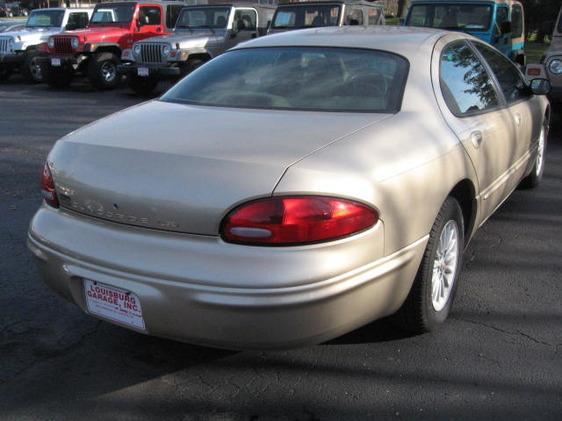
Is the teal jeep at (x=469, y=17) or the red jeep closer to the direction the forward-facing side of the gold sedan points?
the teal jeep

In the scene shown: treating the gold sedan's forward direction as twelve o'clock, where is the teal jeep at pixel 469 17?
The teal jeep is roughly at 11 o'clock from the gold sedan.

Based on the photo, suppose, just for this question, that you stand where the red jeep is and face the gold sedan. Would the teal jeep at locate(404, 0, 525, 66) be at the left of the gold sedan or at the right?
left

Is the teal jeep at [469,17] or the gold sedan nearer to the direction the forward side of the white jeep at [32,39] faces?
the gold sedan

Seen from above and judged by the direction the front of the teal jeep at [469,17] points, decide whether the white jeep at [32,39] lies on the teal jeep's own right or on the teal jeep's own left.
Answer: on the teal jeep's own right

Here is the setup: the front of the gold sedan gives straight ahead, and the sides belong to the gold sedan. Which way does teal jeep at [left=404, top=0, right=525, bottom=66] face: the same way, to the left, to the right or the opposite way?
the opposite way

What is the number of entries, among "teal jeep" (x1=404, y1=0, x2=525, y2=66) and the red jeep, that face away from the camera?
0

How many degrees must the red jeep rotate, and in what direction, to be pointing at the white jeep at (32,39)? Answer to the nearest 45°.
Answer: approximately 90° to its right

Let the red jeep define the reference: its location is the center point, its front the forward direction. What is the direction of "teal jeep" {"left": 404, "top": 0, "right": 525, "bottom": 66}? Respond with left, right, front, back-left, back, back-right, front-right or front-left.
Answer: left

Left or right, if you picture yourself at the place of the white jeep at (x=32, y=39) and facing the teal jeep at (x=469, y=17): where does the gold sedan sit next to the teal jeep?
right

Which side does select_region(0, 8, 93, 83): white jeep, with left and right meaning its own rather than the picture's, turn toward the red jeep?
left

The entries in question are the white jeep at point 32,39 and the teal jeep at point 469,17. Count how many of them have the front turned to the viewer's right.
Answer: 0

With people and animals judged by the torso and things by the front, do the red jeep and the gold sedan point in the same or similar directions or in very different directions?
very different directions

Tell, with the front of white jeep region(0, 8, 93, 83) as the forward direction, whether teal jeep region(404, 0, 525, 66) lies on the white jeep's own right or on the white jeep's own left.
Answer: on the white jeep's own left

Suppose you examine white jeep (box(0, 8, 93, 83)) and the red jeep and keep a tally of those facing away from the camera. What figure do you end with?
0

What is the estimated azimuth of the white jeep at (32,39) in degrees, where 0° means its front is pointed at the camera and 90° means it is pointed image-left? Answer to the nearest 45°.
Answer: approximately 45°

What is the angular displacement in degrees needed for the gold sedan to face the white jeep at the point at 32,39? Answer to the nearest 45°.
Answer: approximately 90° to its left

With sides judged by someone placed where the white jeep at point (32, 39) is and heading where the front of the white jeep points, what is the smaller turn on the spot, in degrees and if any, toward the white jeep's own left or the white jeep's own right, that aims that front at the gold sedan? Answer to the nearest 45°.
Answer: approximately 45° to the white jeep's own left

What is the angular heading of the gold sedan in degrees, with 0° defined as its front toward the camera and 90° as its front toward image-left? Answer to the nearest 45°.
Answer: approximately 225°
